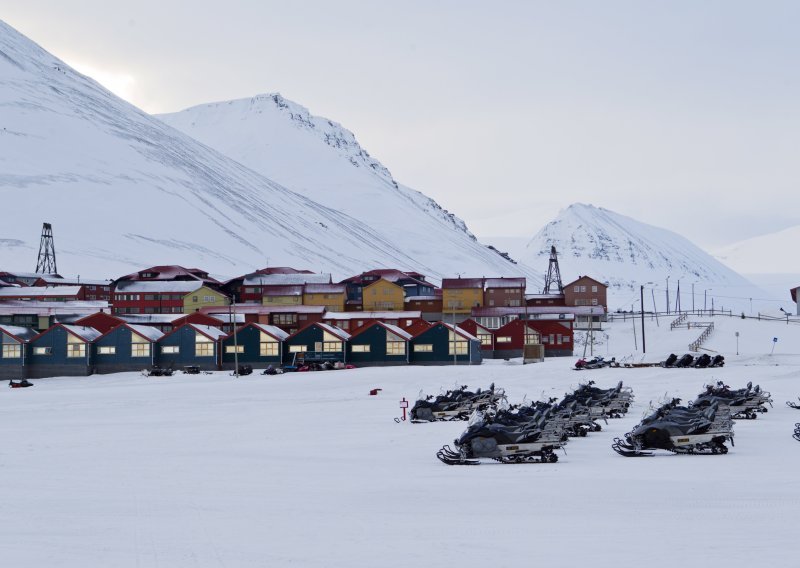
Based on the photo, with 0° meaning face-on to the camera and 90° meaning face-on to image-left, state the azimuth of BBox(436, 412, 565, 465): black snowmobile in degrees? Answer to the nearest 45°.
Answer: approximately 90°

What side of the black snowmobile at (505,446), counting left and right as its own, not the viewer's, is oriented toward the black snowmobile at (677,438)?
back

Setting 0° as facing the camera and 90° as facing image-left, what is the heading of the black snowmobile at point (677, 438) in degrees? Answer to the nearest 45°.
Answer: approximately 90°

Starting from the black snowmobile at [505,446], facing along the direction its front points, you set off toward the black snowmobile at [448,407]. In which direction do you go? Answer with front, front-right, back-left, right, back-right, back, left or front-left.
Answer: right

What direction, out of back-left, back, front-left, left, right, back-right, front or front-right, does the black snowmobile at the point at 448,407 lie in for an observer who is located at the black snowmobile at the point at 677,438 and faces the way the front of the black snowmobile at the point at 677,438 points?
front-right

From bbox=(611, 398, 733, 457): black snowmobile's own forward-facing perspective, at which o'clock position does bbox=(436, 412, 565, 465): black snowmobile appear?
bbox=(436, 412, 565, 465): black snowmobile is roughly at 11 o'clock from bbox=(611, 398, 733, 457): black snowmobile.

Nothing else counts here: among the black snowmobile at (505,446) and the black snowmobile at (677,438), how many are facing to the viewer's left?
2
